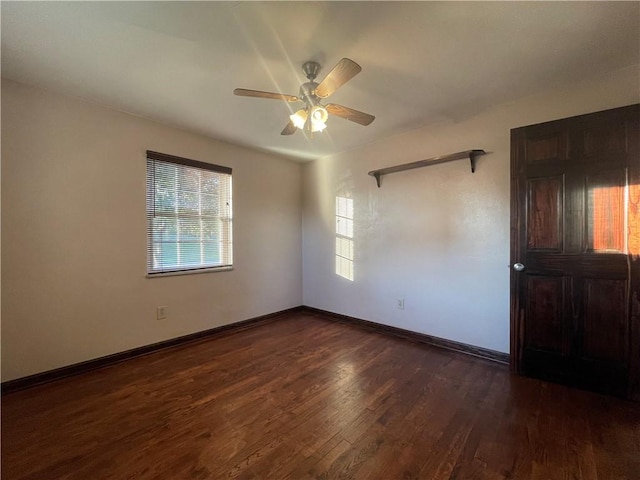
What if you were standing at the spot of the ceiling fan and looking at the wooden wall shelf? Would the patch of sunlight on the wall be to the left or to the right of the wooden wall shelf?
left

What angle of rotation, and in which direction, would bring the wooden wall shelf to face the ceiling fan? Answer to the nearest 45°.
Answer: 0° — it already faces it

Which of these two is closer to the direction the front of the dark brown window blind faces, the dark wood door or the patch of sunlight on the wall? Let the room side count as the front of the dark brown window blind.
the dark wood door

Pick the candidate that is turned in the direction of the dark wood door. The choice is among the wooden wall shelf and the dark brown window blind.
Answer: the dark brown window blind

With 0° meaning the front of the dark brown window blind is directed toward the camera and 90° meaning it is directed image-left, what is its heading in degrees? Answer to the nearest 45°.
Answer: approximately 315°

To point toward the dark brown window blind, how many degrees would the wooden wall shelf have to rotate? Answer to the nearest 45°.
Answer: approximately 45° to its right

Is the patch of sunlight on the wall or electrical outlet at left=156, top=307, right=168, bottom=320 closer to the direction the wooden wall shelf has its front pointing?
the electrical outlet

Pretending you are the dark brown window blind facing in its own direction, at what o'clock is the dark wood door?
The dark wood door is roughly at 12 o'clock from the dark brown window blind.

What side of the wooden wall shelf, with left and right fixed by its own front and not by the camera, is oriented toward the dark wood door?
left

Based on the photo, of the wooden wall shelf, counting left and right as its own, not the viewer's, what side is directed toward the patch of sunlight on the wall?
right

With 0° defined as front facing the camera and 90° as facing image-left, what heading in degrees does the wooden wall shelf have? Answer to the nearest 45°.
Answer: approximately 45°

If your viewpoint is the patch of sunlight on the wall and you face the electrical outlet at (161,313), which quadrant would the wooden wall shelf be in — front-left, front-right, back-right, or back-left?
back-left

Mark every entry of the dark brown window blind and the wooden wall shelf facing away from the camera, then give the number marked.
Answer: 0

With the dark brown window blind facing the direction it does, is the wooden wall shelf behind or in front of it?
in front
